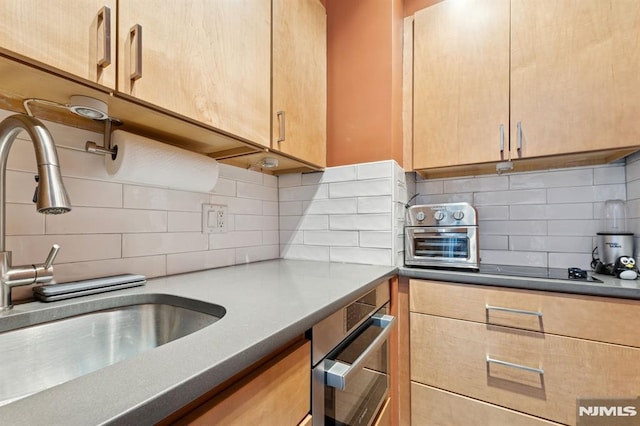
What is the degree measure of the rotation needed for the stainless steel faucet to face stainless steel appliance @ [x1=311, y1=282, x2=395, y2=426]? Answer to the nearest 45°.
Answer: approximately 45° to its left

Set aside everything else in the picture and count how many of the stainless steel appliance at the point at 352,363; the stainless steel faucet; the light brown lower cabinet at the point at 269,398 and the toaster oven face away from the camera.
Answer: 0

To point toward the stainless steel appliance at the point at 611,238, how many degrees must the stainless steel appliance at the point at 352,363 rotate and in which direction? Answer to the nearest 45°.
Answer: approximately 90° to its left

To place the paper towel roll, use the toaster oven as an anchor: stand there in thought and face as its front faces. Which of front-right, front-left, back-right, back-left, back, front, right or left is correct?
front-right

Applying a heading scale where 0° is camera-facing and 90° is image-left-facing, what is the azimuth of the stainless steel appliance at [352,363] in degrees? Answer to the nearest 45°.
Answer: approximately 315°

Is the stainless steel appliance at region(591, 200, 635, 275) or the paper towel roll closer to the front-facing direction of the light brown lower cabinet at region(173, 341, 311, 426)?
the stainless steel appliance

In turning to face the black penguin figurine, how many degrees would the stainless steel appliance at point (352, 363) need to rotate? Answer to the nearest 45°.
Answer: approximately 45° to its left

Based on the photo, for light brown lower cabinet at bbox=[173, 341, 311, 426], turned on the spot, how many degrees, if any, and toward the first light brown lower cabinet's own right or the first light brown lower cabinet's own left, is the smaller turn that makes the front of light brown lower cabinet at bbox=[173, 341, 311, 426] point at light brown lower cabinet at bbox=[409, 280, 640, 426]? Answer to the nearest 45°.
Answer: approximately 45° to the first light brown lower cabinet's own left

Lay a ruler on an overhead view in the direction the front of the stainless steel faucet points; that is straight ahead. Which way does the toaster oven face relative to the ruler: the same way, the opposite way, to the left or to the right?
to the right

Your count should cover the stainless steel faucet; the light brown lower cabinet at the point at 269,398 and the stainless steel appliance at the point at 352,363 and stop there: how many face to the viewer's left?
0

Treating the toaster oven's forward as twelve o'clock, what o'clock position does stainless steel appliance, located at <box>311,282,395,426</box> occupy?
The stainless steel appliance is roughly at 1 o'clock from the toaster oven.

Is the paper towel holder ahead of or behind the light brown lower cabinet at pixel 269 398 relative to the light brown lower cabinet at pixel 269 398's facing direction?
behind

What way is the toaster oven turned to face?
toward the camera

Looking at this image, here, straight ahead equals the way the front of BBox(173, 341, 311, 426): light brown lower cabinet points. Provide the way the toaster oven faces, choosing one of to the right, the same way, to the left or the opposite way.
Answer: to the right

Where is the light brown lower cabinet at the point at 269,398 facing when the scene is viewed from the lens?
facing the viewer and to the right of the viewer

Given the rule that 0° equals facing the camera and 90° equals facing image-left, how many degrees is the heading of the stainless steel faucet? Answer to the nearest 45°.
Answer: approximately 315°
